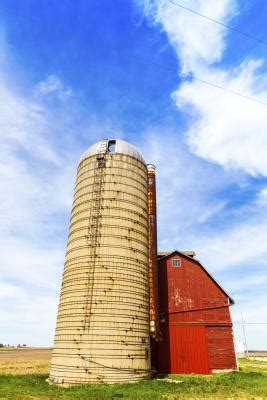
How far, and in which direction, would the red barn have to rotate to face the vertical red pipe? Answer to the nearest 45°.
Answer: approximately 45° to its right

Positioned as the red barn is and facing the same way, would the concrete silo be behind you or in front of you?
in front

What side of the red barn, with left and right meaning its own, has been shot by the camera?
front
